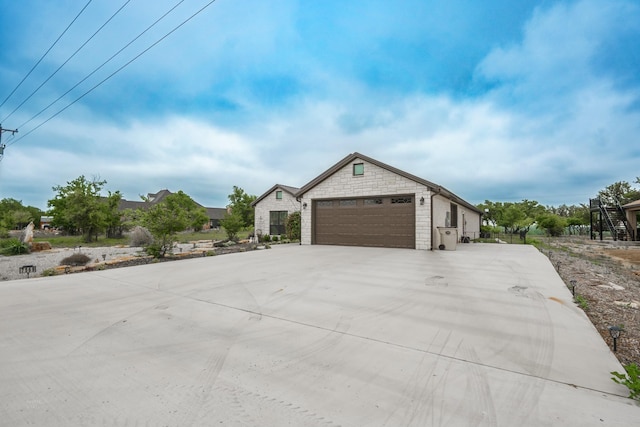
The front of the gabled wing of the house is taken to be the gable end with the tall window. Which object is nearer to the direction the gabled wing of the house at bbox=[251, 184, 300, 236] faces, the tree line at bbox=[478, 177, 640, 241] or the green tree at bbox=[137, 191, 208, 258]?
the green tree

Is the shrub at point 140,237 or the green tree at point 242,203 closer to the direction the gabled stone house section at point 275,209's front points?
the shrub

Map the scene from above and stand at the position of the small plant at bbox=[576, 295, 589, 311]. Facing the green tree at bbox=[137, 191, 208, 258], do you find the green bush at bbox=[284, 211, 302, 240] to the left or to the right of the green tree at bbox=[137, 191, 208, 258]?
right

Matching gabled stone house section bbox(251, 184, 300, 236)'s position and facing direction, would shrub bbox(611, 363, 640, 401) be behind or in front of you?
in front

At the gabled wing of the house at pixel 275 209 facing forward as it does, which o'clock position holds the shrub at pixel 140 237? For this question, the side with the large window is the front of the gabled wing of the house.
The shrub is roughly at 2 o'clock from the gabled wing of the house.

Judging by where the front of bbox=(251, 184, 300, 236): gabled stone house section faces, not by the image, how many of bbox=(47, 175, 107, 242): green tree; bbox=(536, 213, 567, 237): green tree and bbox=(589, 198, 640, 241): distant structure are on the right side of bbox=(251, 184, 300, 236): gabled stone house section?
1

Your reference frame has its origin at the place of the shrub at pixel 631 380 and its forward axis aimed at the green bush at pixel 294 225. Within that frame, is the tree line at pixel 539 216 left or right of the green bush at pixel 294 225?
right

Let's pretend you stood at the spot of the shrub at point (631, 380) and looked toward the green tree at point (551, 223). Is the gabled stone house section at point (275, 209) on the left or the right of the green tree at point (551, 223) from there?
left

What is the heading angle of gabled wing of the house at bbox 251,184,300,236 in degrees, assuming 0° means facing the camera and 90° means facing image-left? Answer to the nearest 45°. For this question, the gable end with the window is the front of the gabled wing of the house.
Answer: approximately 0°

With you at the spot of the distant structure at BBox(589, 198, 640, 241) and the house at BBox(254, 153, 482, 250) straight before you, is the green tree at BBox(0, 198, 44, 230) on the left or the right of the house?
right

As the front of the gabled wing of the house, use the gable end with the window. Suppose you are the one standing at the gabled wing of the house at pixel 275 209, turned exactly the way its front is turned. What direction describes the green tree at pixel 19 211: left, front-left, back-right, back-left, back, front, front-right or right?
back-right

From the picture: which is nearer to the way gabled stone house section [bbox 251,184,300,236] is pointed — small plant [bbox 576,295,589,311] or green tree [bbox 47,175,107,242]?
the small plant

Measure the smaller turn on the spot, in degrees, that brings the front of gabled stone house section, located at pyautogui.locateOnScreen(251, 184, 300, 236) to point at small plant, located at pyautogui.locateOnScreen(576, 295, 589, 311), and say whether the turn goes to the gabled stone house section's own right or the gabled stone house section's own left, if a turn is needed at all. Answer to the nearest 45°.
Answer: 0° — it already faces it
